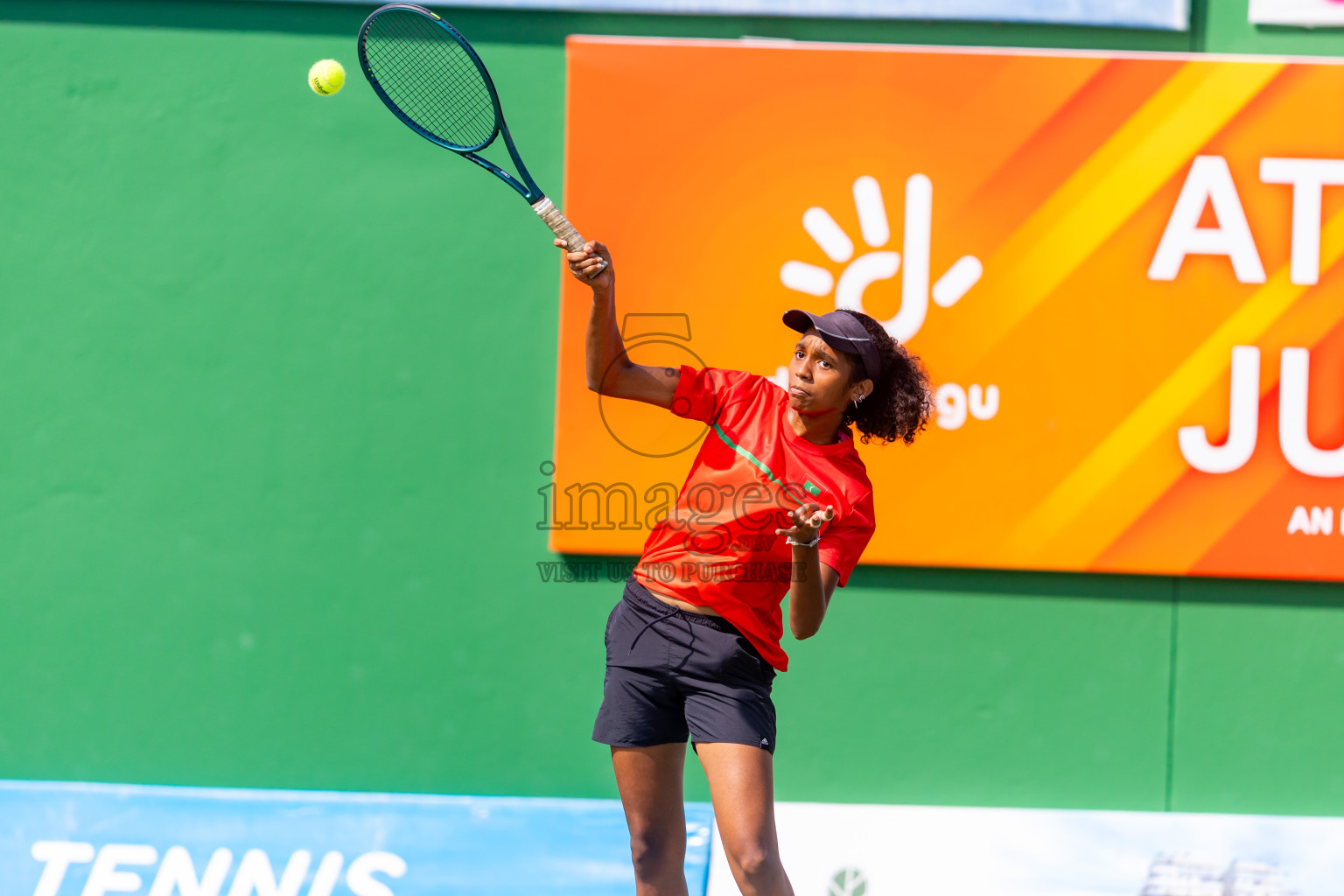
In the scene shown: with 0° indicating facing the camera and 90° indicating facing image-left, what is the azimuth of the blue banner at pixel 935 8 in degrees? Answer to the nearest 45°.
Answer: approximately 0°

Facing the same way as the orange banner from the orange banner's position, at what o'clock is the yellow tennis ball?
The yellow tennis ball is roughly at 2 o'clock from the orange banner.

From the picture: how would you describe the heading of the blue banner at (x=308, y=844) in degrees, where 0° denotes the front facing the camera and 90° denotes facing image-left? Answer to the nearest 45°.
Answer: approximately 0°

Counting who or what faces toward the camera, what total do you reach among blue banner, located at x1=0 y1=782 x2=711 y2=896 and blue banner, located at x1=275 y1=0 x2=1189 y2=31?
2

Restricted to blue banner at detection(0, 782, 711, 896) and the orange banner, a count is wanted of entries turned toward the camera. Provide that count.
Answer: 2

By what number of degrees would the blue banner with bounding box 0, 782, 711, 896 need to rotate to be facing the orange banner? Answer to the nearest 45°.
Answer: approximately 90° to its left

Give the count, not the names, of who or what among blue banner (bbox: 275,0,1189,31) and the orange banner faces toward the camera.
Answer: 2

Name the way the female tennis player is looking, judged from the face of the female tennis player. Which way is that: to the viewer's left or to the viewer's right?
to the viewer's left
